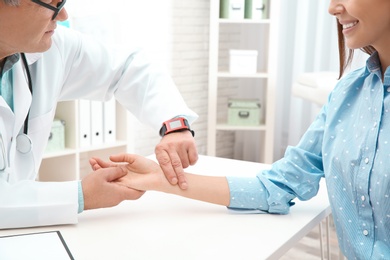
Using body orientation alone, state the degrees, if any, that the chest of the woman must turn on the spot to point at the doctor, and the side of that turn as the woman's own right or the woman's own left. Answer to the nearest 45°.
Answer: approximately 45° to the woman's own right

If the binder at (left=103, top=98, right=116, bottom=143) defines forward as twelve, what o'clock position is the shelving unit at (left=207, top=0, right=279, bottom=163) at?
The shelving unit is roughly at 8 o'clock from the binder.

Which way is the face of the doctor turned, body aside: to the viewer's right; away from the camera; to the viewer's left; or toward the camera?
to the viewer's right

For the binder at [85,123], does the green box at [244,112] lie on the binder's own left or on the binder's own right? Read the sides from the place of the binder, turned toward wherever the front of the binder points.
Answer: on the binder's own left

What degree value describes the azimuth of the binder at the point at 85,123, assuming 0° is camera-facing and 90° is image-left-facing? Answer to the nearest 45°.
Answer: approximately 0°

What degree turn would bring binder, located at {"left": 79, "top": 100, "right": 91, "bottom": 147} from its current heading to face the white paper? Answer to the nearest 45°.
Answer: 0° — it already faces it

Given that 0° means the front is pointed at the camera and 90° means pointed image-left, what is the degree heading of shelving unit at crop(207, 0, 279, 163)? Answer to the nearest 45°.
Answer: approximately 0°
